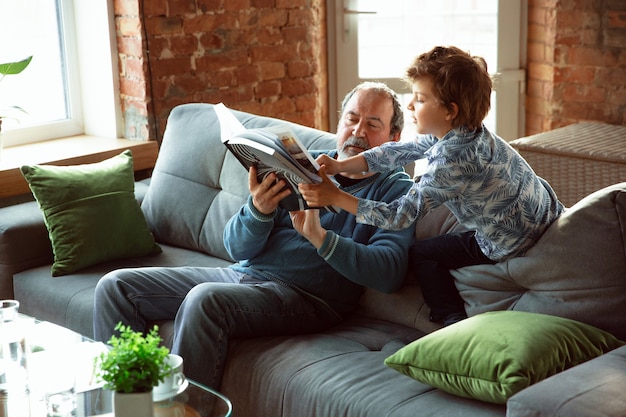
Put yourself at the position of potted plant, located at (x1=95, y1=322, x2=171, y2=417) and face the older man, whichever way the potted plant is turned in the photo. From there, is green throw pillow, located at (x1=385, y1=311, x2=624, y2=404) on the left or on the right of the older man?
right

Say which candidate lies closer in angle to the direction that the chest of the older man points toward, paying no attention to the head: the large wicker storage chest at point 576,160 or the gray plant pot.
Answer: the gray plant pot

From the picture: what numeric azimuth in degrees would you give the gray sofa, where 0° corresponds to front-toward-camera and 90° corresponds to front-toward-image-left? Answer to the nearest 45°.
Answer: approximately 45°

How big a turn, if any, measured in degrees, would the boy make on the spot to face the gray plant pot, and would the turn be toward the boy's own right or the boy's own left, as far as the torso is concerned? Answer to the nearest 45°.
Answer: approximately 45° to the boy's own left

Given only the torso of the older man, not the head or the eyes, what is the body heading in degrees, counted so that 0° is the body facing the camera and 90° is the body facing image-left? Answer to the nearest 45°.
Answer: approximately 45°

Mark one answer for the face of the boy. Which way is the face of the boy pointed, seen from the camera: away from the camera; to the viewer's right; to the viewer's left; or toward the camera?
to the viewer's left

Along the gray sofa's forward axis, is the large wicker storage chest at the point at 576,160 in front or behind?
behind

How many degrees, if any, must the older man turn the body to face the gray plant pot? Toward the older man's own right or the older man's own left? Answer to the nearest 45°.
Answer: approximately 45° to the older man's own left

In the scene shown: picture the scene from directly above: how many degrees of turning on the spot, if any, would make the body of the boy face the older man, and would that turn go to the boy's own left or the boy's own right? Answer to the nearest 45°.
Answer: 0° — they already face them

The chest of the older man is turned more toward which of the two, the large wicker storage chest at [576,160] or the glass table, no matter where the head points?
the glass table

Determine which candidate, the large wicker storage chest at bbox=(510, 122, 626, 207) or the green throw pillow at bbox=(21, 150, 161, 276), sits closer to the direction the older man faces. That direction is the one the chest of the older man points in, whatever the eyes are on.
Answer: the green throw pillow

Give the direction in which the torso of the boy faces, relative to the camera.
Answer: to the viewer's left

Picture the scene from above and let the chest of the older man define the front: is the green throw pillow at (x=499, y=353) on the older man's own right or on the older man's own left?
on the older man's own left
